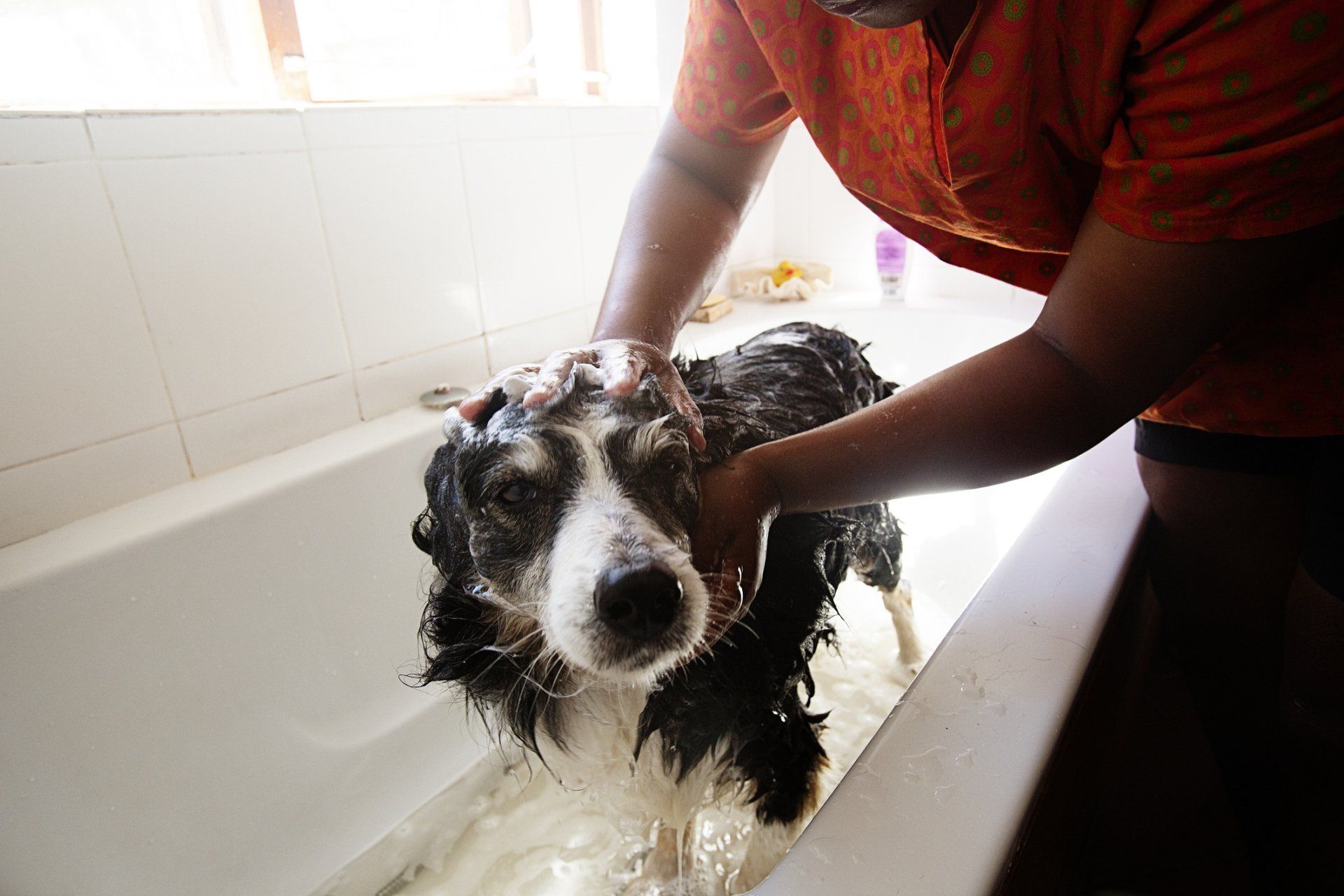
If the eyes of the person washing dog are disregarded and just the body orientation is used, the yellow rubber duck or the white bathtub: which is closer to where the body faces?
the white bathtub

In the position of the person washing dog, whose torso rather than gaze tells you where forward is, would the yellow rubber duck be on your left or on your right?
on your right
